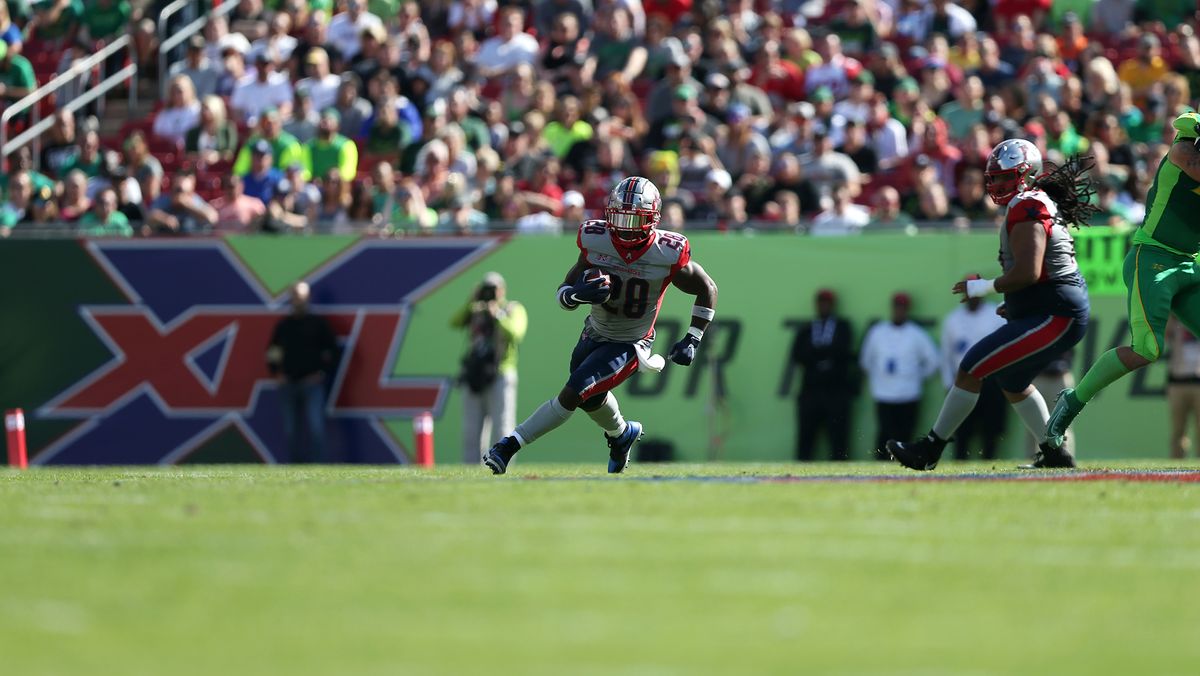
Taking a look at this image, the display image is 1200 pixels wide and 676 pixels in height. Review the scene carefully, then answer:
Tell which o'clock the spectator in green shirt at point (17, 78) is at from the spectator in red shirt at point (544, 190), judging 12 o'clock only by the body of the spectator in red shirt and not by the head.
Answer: The spectator in green shirt is roughly at 4 o'clock from the spectator in red shirt.

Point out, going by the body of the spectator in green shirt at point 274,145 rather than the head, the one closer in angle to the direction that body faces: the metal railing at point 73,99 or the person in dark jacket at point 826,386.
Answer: the person in dark jacket

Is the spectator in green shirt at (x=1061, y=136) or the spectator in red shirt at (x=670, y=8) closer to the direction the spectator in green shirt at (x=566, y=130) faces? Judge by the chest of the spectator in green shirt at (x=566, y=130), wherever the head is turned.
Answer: the spectator in green shirt

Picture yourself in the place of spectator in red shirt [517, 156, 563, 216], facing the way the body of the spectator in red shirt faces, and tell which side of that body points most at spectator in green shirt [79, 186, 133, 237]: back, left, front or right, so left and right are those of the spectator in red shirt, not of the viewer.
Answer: right

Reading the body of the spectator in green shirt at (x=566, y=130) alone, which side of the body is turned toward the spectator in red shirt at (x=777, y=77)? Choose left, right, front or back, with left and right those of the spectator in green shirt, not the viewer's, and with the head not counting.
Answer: left
